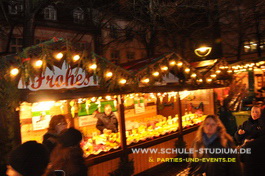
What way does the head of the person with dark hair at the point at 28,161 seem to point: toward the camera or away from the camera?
away from the camera

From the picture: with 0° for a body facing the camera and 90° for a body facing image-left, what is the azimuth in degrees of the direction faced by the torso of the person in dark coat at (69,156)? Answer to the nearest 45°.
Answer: approximately 225°

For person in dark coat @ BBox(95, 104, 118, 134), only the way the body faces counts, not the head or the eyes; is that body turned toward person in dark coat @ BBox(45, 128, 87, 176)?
yes

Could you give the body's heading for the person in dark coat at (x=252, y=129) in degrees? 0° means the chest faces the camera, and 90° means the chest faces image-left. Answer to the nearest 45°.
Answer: approximately 45°
